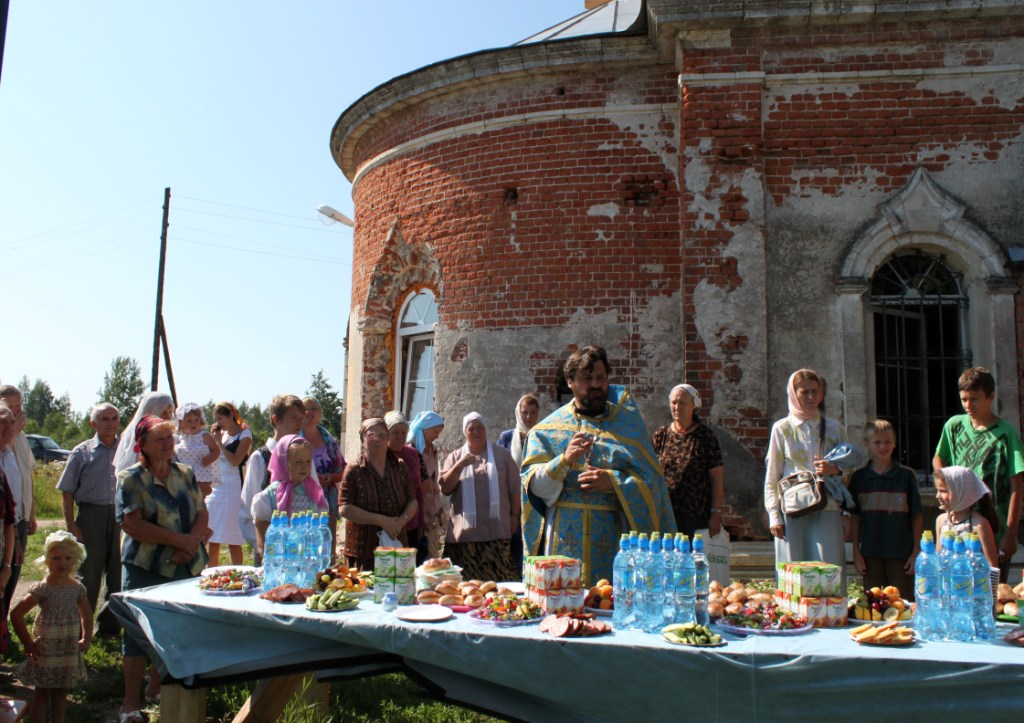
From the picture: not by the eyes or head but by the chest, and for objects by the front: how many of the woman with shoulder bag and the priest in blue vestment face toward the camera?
2

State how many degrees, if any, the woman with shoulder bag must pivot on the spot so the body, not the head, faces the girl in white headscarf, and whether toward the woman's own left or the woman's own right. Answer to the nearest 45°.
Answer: approximately 45° to the woman's own left

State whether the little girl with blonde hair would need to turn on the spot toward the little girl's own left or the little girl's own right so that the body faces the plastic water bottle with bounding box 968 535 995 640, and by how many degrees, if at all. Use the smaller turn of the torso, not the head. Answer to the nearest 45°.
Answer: approximately 45° to the little girl's own left

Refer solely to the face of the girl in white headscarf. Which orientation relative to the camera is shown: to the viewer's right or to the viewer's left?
to the viewer's left

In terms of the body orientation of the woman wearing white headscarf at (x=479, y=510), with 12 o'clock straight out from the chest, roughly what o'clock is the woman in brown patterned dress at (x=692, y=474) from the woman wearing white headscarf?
The woman in brown patterned dress is roughly at 10 o'clock from the woman wearing white headscarf.

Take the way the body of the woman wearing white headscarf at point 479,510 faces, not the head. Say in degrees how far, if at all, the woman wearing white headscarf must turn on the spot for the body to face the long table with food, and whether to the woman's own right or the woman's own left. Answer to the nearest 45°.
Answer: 0° — they already face it

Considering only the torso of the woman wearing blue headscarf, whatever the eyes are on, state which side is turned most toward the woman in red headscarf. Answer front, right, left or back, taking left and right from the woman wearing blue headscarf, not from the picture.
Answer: right

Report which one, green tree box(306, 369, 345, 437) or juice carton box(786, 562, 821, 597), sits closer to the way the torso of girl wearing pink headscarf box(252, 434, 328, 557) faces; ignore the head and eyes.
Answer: the juice carton
